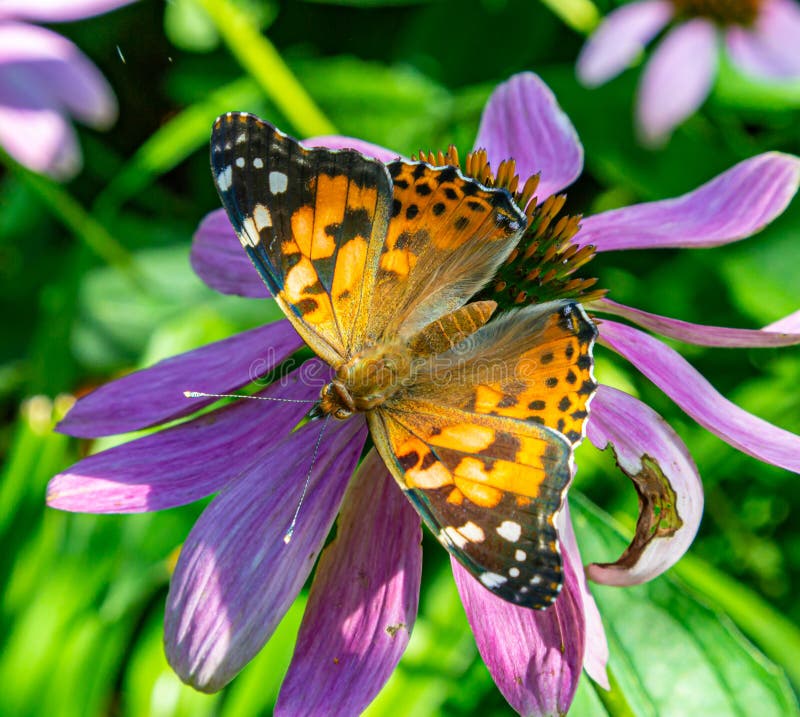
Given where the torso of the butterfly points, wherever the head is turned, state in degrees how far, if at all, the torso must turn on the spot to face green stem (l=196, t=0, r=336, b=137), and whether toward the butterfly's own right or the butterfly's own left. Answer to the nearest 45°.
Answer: approximately 135° to the butterfly's own right

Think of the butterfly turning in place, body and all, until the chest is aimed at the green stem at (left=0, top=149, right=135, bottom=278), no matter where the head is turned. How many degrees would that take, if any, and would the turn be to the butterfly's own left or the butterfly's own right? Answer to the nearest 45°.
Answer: approximately 90° to the butterfly's own right

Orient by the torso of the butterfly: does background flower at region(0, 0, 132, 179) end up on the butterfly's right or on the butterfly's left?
on the butterfly's right

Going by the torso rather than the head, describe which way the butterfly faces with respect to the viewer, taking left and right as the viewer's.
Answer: facing the viewer and to the left of the viewer

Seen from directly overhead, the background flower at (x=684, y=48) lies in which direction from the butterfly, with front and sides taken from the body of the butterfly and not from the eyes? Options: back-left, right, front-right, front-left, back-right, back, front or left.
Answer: back

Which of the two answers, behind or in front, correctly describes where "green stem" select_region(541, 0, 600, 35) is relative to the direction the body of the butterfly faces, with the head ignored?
behind
